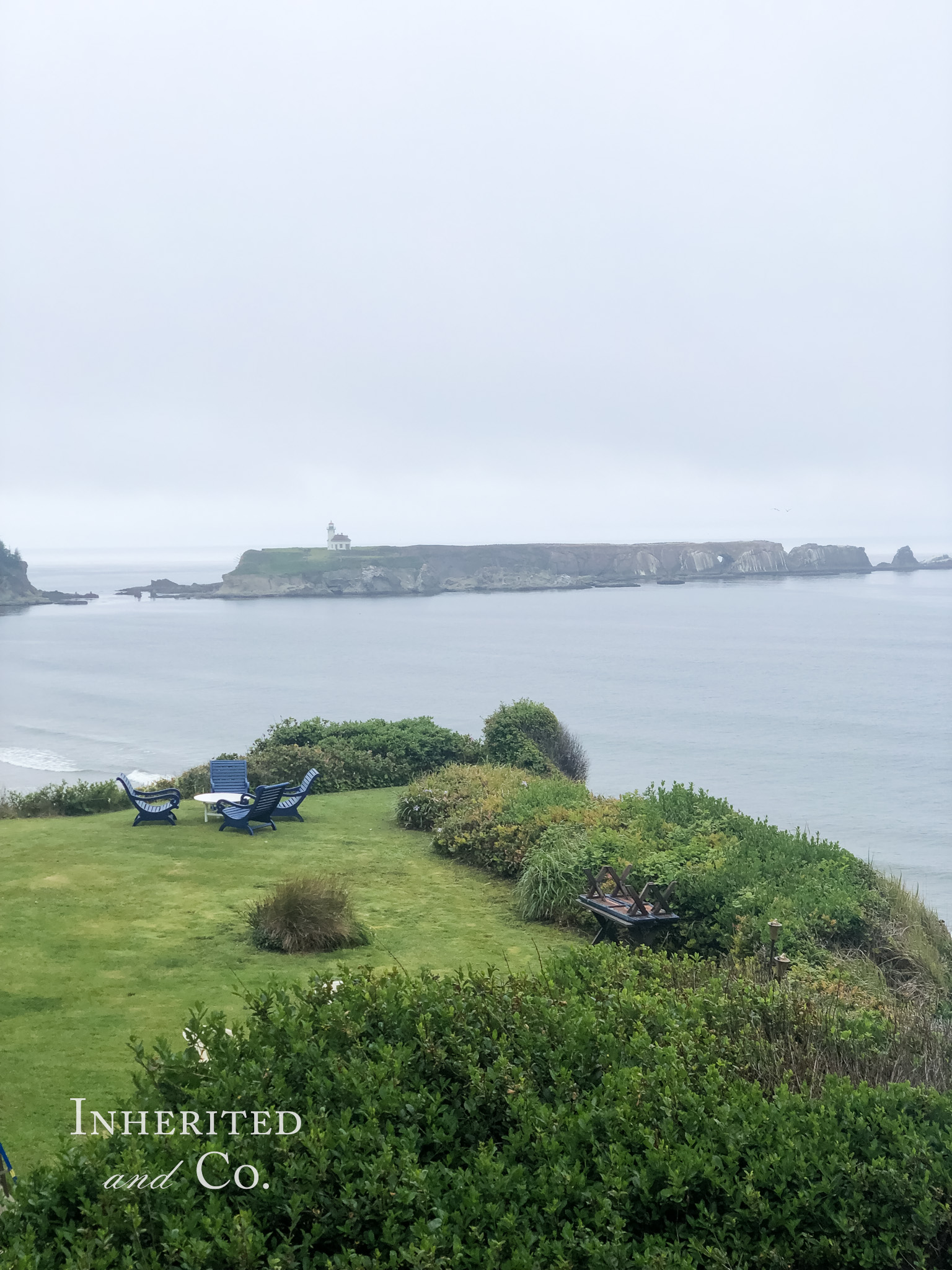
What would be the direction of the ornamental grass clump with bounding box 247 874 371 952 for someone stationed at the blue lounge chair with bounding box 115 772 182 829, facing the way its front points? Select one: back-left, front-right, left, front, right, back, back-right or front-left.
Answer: right

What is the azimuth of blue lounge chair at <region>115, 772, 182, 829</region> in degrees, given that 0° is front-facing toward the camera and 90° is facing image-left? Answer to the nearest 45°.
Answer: approximately 270°

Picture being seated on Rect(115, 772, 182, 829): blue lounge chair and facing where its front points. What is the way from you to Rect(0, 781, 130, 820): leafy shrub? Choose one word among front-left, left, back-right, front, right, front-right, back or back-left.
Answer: back-left

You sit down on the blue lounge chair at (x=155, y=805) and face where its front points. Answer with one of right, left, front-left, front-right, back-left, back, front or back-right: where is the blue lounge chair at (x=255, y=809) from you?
front-right

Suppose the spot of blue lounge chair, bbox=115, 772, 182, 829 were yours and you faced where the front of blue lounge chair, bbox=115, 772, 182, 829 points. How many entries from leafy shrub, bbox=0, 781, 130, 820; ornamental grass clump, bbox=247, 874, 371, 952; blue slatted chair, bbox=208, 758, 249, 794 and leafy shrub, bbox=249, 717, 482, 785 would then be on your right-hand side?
1

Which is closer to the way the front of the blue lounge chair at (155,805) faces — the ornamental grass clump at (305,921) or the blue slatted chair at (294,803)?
the blue slatted chair

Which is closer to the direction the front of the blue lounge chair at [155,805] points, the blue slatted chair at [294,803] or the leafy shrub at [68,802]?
the blue slatted chair

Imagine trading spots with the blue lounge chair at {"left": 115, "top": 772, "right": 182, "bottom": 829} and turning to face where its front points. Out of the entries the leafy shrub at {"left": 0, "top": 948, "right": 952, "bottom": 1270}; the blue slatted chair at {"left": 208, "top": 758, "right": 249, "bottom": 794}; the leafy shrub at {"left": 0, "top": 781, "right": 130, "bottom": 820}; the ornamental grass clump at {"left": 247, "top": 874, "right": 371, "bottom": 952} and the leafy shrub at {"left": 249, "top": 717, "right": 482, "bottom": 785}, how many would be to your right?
2

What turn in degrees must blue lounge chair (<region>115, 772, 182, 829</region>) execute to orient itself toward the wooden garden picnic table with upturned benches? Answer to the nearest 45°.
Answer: approximately 45° to its right

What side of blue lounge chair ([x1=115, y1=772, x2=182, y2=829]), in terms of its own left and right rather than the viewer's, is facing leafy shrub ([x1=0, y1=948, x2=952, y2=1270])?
right

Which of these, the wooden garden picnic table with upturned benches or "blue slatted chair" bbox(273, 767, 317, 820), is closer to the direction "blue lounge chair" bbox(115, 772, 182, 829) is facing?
the blue slatted chair

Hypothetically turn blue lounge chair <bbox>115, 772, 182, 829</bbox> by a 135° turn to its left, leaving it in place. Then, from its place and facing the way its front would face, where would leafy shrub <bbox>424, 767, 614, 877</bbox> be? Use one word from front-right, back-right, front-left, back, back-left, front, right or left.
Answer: back
